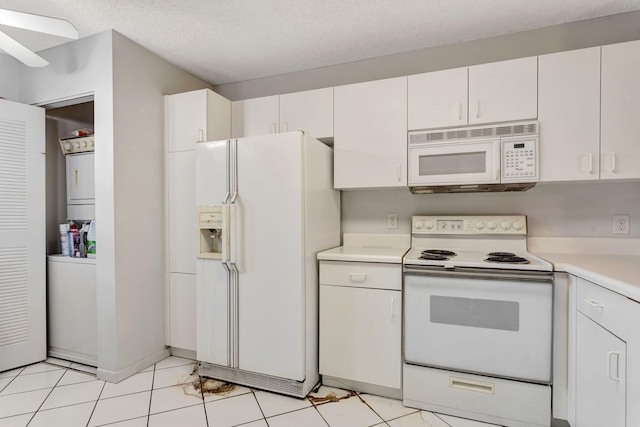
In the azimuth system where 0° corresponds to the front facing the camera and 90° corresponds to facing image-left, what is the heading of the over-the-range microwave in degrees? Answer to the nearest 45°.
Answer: approximately 0°

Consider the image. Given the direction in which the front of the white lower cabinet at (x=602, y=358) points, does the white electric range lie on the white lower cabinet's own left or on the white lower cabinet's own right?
on the white lower cabinet's own right

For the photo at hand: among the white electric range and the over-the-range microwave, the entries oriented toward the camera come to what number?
2

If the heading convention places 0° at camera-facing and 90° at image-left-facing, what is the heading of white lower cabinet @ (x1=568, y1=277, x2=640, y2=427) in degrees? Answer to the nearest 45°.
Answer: approximately 45°

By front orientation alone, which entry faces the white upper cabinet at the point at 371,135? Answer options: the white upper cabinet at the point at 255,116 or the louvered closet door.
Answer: the louvered closet door

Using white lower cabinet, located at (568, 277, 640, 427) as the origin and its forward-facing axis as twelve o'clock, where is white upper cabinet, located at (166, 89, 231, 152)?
The white upper cabinet is roughly at 1 o'clock from the white lower cabinet.

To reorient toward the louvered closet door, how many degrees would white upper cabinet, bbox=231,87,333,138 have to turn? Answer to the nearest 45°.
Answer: approximately 45° to its right
